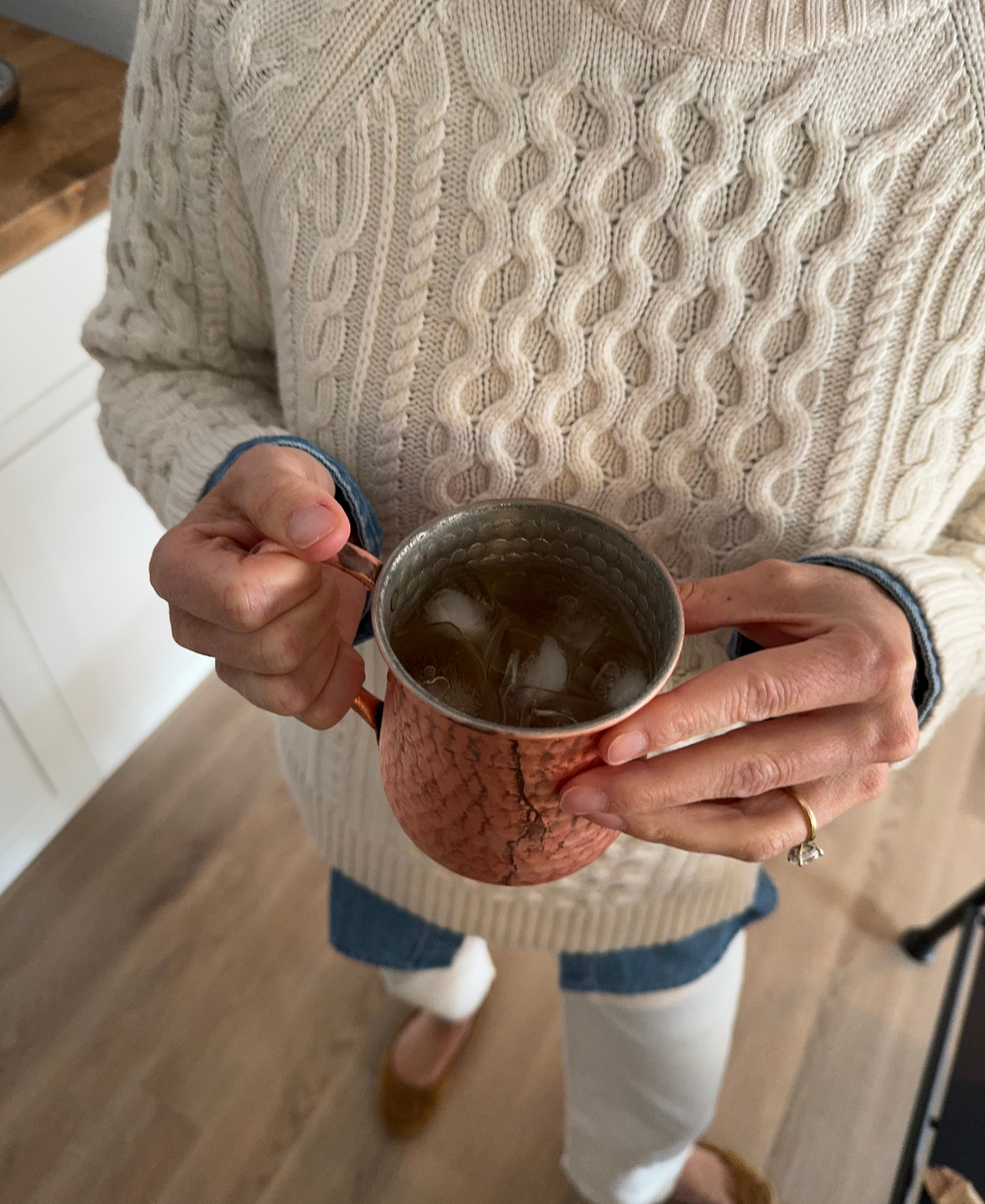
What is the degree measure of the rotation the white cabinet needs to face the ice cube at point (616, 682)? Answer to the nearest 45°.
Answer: approximately 45° to its right

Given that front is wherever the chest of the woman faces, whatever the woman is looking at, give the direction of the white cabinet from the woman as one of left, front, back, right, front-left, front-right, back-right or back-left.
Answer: back-right

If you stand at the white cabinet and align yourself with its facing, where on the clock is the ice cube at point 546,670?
The ice cube is roughly at 1 o'clock from the white cabinet.

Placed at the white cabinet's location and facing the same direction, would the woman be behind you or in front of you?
in front

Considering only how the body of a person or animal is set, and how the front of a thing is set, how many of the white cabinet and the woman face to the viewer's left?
0

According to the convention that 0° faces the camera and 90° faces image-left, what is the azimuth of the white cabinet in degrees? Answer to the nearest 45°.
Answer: approximately 315°

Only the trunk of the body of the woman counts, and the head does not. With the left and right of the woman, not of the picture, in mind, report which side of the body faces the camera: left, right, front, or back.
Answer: front
